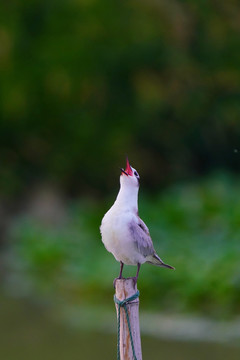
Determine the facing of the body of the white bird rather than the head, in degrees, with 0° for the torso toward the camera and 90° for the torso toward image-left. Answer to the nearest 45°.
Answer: approximately 45°
